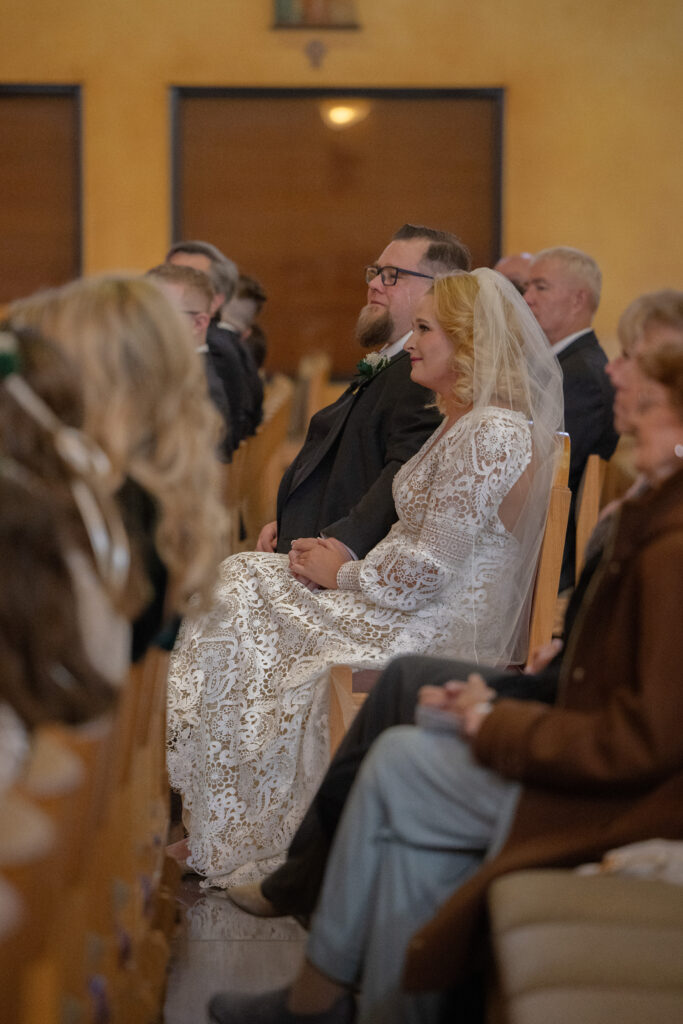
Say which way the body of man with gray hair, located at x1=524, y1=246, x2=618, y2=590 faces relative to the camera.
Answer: to the viewer's left

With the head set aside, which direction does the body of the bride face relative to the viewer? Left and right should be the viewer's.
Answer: facing to the left of the viewer

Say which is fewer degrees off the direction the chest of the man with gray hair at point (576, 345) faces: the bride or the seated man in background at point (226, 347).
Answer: the seated man in background

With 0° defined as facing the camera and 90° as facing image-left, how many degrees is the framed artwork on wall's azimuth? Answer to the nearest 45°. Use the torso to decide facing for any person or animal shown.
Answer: approximately 0°

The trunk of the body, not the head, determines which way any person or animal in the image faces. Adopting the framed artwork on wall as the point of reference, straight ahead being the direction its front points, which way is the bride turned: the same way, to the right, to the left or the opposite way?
to the right

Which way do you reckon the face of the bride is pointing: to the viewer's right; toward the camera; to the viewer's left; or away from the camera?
to the viewer's left

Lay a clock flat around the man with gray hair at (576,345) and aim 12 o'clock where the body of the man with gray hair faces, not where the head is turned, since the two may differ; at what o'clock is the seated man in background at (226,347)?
The seated man in background is roughly at 12 o'clock from the man with gray hair.

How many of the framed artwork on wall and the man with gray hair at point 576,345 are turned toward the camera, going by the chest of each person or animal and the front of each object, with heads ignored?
1

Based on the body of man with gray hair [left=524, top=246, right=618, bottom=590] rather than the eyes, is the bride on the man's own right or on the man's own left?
on the man's own left
